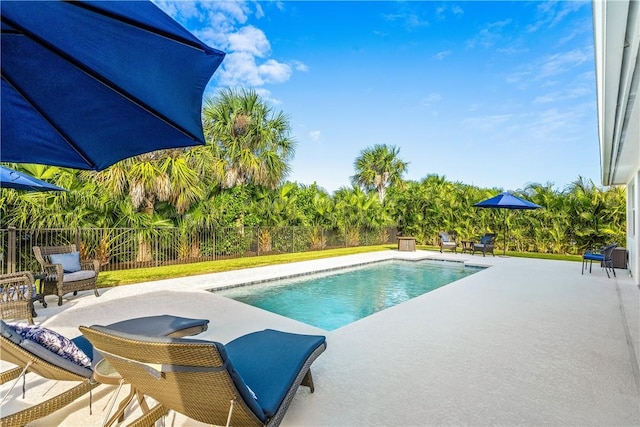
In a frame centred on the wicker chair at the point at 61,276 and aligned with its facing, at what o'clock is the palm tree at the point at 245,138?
The palm tree is roughly at 9 o'clock from the wicker chair.

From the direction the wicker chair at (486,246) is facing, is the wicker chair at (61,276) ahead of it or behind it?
ahead

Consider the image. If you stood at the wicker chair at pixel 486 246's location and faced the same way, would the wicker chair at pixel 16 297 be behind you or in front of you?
in front

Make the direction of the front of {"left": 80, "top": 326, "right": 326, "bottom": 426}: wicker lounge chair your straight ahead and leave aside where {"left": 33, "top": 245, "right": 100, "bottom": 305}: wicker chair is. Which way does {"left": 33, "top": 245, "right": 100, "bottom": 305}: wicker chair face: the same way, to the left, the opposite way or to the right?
to the right

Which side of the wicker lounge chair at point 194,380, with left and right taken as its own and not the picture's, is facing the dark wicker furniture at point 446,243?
front

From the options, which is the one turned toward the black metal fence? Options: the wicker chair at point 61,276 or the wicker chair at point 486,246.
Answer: the wicker chair at point 486,246

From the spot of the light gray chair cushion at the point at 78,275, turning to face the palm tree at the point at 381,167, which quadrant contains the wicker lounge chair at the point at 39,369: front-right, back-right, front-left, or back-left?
back-right

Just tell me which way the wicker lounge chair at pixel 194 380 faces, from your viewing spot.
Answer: facing away from the viewer and to the right of the viewer

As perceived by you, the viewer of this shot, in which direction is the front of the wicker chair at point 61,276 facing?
facing the viewer and to the right of the viewer

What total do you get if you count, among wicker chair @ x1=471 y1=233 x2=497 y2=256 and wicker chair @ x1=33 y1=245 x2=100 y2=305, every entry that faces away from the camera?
0

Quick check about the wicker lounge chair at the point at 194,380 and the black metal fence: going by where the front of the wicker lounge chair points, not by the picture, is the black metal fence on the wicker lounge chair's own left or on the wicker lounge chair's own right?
on the wicker lounge chair's own left

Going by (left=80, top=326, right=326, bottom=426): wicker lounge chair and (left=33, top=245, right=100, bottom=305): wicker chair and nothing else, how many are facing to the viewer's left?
0
